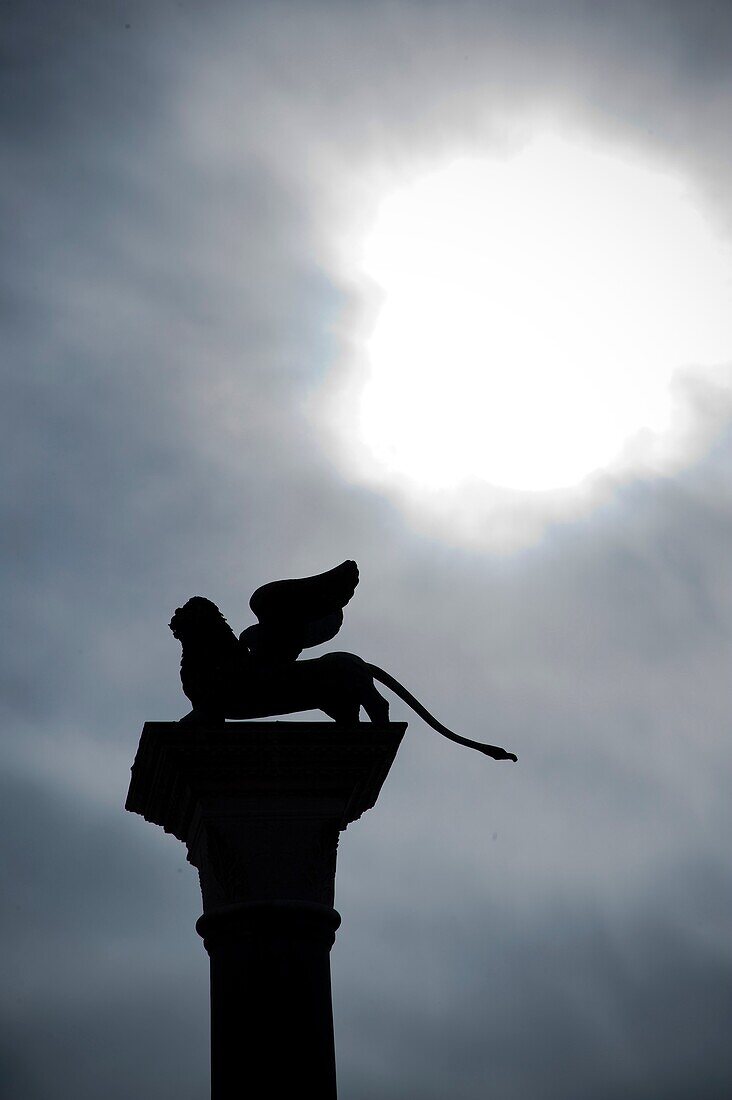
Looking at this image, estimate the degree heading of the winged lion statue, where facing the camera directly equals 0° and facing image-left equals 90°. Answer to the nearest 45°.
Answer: approximately 90°
